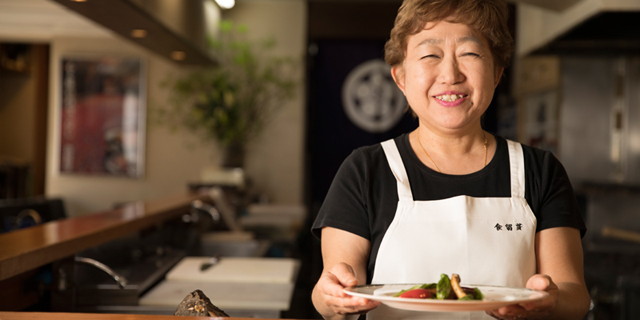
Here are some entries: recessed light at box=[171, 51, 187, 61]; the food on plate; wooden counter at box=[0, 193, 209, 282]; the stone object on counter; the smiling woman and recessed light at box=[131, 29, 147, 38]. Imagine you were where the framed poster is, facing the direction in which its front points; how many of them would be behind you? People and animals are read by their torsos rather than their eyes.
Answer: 0

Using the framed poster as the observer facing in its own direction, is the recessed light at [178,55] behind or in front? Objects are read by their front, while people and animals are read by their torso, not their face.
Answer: in front

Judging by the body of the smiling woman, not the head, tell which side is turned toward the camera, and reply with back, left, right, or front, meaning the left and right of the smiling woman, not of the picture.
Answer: front

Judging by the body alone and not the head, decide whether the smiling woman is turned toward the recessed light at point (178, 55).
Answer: no

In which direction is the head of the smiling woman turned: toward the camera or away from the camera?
toward the camera

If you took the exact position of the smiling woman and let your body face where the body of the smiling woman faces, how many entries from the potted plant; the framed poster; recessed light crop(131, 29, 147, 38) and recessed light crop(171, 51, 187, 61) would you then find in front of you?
0

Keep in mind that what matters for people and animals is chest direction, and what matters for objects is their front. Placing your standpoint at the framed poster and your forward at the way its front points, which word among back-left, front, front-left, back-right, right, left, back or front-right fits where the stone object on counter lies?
front

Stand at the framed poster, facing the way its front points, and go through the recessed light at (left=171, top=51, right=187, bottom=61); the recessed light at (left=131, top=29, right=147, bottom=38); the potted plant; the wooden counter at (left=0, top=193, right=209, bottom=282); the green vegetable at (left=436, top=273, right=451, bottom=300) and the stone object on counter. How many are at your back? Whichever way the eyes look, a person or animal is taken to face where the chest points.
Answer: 0

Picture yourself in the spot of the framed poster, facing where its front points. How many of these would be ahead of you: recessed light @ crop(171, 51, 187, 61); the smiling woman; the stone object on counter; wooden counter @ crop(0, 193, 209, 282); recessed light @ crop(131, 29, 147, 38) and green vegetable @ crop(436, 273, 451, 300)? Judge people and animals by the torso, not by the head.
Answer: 6

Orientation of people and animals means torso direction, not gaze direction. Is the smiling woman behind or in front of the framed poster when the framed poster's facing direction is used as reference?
in front

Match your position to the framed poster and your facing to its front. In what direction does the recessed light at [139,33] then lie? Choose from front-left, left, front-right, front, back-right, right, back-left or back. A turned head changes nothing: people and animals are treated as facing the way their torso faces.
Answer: front

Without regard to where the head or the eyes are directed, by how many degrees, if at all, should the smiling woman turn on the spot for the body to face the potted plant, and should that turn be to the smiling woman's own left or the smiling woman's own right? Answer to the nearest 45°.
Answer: approximately 135° to the smiling woman's own right
